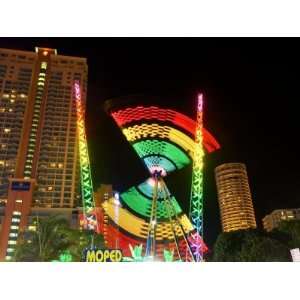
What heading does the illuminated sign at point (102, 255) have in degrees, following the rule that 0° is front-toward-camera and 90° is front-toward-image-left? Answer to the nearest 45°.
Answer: approximately 0°

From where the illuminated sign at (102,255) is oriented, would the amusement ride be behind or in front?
behind

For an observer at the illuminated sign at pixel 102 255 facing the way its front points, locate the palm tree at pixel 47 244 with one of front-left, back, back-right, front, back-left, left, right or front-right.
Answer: back-right
